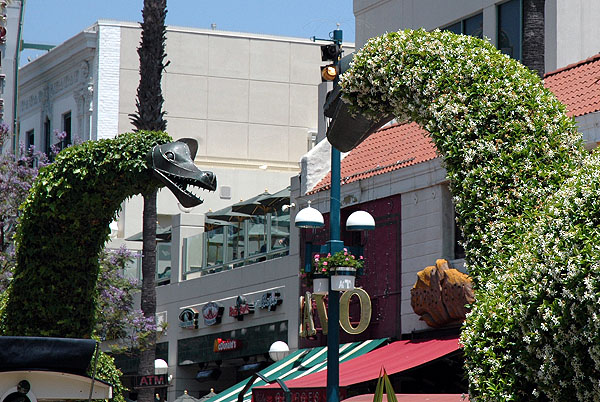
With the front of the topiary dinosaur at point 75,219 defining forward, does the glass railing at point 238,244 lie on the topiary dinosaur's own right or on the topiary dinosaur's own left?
on the topiary dinosaur's own left

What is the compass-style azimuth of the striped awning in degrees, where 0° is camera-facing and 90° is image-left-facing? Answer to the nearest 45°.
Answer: approximately 45°

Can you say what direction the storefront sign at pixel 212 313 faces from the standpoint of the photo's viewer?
facing the viewer and to the left of the viewer

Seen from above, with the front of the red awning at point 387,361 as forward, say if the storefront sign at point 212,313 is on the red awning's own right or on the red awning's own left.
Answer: on the red awning's own right

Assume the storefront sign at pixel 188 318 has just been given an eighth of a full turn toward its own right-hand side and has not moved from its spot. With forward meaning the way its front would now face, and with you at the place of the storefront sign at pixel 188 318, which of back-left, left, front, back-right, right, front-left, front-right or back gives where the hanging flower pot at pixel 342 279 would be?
left

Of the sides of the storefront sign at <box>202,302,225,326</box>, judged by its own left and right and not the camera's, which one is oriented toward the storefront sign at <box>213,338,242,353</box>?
left

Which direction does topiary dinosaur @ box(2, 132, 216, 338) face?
to the viewer's right

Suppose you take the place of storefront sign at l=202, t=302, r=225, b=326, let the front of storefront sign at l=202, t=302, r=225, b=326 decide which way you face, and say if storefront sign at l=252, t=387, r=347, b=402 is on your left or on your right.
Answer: on your left

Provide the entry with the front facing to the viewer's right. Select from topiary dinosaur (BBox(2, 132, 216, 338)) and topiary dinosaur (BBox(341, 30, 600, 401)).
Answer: topiary dinosaur (BBox(2, 132, 216, 338))

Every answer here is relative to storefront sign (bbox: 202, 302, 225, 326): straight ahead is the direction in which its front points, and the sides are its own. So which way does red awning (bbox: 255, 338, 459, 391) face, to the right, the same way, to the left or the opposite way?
the same way

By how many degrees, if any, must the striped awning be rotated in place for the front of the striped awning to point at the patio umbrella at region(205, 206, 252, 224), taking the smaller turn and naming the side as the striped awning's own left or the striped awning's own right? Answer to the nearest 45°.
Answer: approximately 135° to the striped awning's own right

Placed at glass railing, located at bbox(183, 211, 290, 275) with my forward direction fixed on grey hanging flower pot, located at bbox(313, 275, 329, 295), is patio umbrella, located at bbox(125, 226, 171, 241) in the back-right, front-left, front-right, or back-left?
back-right

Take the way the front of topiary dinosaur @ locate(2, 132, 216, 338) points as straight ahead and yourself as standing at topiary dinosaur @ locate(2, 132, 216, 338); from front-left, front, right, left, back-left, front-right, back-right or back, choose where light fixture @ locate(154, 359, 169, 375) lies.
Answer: left

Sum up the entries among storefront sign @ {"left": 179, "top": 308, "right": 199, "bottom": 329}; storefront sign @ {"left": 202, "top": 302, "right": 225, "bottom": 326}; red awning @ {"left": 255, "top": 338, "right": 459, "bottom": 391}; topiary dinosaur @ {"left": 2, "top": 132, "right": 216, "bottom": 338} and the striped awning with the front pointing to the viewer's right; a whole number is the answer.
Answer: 1

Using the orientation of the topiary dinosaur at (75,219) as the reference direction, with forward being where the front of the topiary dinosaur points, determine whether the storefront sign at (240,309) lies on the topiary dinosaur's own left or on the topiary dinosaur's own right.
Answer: on the topiary dinosaur's own left

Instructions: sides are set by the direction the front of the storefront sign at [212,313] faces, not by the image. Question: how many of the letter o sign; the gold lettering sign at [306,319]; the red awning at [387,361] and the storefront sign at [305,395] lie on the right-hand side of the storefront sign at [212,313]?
0
